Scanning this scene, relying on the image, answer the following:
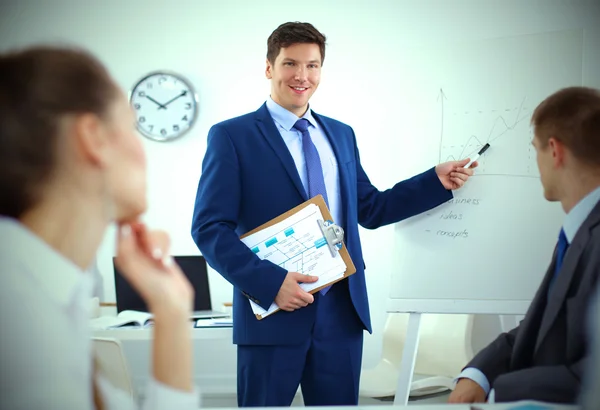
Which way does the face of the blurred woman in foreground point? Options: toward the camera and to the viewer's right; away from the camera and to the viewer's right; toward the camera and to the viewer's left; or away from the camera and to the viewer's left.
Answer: away from the camera and to the viewer's right

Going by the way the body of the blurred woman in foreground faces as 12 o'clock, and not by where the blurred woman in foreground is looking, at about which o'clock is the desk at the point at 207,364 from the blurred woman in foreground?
The desk is roughly at 11 o'clock from the blurred woman in foreground.

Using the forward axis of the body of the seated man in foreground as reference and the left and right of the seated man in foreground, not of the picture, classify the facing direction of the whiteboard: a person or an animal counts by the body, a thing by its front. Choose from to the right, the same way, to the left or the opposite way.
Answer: to the left

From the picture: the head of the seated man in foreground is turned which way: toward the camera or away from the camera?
away from the camera

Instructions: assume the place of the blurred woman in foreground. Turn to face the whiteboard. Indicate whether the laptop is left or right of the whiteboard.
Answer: left

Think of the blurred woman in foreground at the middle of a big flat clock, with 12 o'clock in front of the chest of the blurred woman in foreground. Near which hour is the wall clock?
The wall clock is roughly at 11 o'clock from the blurred woman in foreground.

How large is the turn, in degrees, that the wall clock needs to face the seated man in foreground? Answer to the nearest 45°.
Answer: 0° — it already faces them

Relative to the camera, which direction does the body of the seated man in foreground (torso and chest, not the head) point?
to the viewer's left
